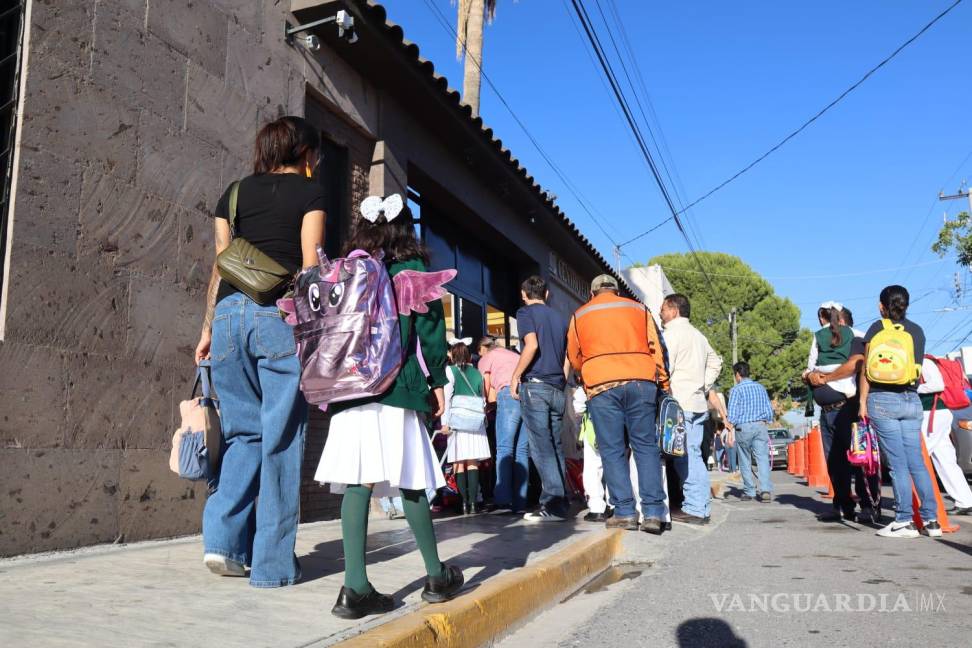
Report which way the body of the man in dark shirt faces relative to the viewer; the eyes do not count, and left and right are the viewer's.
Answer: facing away from the viewer and to the left of the viewer

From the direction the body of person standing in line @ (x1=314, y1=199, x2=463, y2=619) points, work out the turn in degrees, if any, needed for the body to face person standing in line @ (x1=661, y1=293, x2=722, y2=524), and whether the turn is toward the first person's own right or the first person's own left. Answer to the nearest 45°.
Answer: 0° — they already face them

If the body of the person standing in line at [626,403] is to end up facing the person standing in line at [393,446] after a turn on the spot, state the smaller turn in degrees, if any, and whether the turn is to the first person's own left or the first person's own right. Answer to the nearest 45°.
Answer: approximately 180°

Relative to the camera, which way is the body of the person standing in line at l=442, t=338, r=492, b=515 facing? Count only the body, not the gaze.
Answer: away from the camera

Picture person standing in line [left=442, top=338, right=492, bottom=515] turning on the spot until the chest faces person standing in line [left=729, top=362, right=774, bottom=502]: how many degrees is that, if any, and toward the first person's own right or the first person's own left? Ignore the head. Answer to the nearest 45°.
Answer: approximately 45° to the first person's own right

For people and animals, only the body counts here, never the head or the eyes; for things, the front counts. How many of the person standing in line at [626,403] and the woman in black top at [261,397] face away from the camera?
2

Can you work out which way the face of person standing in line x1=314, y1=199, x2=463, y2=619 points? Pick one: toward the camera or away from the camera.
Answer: away from the camera

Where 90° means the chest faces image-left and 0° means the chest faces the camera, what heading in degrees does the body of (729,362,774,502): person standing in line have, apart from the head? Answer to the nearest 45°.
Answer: approximately 135°

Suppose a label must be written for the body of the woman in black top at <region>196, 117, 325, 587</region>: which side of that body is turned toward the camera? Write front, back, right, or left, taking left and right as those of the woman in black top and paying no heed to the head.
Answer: back

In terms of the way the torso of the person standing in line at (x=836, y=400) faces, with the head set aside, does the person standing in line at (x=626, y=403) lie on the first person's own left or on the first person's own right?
on the first person's own left

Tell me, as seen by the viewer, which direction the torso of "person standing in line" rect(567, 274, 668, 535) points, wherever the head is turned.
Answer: away from the camera
